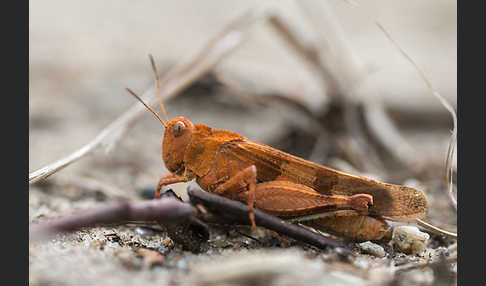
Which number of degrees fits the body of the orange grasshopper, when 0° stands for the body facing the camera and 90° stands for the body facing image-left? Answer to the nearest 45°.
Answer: approximately 90°

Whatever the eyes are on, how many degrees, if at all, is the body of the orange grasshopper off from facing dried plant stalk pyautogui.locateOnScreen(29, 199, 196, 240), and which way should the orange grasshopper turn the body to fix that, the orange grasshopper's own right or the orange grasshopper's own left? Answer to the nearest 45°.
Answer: approximately 45° to the orange grasshopper's own left

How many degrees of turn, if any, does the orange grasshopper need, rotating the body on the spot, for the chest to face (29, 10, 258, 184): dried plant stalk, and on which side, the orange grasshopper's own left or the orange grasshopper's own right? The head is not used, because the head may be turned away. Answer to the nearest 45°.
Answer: approximately 45° to the orange grasshopper's own right
